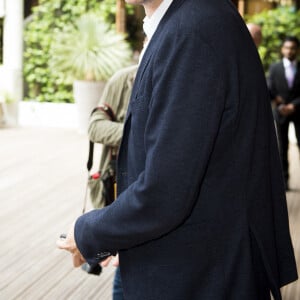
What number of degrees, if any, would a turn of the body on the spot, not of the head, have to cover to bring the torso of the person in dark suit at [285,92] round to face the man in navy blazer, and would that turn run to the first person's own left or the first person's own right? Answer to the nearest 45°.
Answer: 0° — they already face them

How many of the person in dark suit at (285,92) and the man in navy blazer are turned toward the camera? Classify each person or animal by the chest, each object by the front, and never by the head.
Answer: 1

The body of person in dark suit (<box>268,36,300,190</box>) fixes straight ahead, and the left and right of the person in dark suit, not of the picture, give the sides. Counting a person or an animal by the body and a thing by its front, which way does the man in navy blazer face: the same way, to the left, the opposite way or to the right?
to the right

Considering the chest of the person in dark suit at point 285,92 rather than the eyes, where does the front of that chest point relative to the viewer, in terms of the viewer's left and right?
facing the viewer

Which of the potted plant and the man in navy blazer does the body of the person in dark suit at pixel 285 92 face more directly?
the man in navy blazer

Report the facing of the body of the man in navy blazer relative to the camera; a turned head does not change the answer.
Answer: to the viewer's left

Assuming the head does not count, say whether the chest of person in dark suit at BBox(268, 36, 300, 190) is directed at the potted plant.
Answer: no

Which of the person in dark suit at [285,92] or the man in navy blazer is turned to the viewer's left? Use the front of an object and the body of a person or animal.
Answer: the man in navy blazer

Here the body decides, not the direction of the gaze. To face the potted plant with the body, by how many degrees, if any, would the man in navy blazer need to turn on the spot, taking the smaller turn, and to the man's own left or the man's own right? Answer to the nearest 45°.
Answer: approximately 90° to the man's own right

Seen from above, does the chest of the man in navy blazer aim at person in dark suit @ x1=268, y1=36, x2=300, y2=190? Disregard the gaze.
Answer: no
